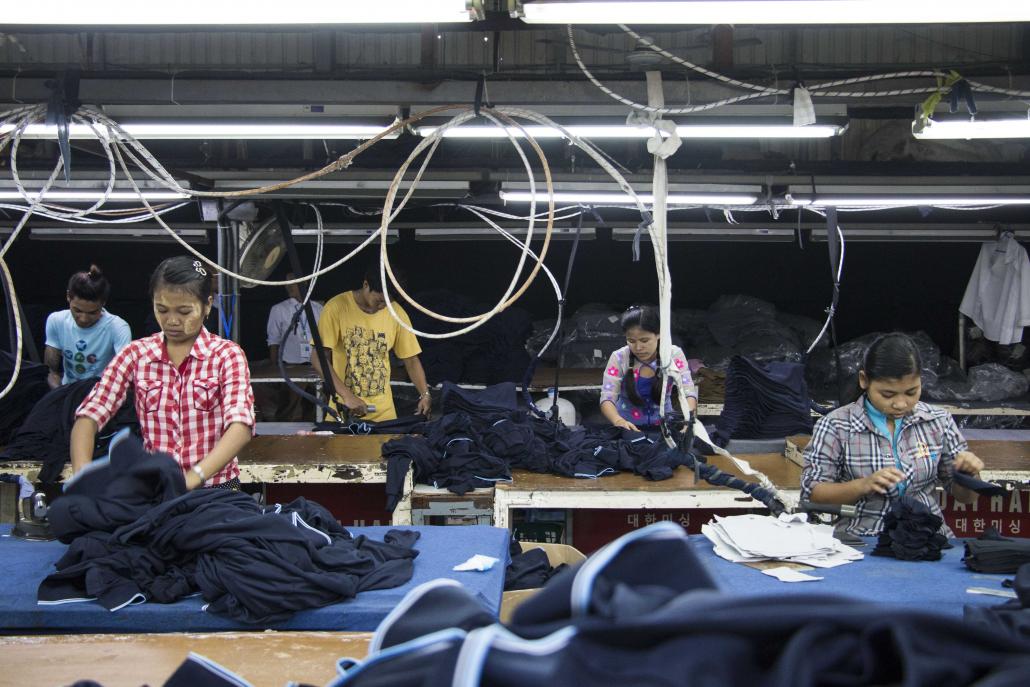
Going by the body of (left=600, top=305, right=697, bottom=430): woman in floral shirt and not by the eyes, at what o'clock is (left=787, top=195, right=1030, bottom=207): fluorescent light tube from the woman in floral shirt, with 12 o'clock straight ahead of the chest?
The fluorescent light tube is roughly at 8 o'clock from the woman in floral shirt.

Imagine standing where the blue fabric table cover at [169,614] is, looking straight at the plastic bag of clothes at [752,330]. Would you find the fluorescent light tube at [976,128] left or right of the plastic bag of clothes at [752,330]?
right

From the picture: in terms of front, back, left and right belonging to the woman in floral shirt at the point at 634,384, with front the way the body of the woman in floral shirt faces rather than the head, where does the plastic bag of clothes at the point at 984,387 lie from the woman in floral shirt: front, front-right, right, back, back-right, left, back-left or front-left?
back-left

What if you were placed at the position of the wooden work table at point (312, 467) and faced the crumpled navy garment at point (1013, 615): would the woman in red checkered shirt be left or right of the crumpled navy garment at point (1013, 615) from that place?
right

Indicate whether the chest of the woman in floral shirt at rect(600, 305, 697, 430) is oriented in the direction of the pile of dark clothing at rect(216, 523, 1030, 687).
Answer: yes

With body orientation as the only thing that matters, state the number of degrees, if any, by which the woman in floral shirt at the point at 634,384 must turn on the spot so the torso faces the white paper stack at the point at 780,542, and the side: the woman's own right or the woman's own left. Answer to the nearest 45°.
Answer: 0° — they already face it

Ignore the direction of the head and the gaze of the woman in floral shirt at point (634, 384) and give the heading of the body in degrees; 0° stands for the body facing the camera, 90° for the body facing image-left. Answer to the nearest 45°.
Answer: approximately 0°
